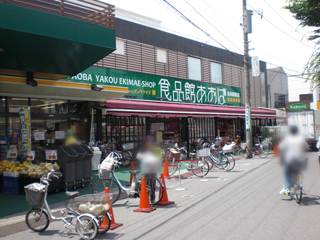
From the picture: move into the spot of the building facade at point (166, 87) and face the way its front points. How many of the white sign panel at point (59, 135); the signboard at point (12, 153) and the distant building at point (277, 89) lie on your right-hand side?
2

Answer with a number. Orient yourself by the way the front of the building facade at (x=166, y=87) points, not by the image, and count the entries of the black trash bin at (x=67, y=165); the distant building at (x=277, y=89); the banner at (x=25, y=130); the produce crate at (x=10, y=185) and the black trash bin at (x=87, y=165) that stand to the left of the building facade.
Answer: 1

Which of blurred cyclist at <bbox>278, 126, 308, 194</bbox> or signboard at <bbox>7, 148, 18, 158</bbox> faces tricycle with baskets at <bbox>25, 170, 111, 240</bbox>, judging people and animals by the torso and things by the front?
the signboard

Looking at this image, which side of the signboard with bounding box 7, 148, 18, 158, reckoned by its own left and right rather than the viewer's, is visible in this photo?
front

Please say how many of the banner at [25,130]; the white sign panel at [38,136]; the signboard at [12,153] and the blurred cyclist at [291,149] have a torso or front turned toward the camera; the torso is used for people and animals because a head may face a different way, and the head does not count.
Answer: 3

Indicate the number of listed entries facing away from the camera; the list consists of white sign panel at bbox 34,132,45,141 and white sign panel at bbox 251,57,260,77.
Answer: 0

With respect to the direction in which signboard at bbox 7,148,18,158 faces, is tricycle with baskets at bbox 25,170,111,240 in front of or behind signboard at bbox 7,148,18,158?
in front

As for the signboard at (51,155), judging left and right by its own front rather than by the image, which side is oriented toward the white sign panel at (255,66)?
left

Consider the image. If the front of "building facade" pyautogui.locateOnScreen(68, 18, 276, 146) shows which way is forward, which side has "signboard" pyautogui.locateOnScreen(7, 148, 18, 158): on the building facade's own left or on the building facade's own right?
on the building facade's own right

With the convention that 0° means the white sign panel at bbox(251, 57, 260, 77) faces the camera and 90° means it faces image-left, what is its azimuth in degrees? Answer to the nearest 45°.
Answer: approximately 0°

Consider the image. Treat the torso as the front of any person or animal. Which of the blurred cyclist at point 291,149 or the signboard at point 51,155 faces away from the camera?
the blurred cyclist

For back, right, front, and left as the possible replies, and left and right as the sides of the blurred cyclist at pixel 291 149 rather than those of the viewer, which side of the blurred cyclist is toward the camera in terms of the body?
back

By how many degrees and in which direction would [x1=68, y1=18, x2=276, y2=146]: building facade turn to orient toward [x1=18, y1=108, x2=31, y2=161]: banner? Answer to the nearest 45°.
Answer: approximately 90° to its right

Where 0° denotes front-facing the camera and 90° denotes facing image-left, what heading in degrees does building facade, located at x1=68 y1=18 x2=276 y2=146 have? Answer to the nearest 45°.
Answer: approximately 315°

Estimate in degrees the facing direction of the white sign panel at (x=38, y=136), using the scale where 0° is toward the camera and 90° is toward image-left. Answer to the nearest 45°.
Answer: approximately 0°

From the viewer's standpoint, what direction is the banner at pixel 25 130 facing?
toward the camera

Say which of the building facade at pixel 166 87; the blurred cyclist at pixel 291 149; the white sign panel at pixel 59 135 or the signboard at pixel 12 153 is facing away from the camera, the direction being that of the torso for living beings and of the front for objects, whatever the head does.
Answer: the blurred cyclist
